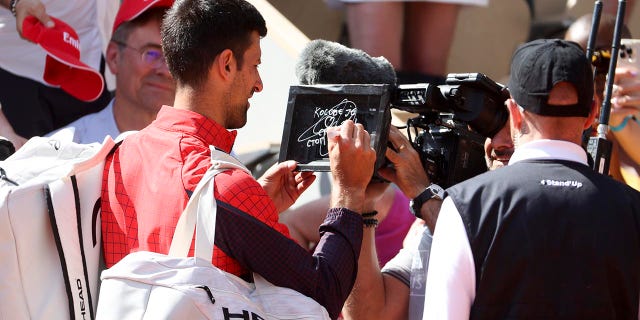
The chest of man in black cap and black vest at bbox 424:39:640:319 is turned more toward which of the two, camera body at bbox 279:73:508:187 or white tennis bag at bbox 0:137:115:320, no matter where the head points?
the camera body

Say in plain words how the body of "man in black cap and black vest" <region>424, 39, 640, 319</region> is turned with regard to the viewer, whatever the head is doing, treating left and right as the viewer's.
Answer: facing away from the viewer

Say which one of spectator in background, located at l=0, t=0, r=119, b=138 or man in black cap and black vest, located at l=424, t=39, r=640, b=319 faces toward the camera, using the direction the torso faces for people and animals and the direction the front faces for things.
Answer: the spectator in background

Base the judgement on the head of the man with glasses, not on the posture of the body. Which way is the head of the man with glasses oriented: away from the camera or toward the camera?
toward the camera

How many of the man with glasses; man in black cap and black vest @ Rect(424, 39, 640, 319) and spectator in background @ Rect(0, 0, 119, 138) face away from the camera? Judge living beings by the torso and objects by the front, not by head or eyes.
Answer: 1

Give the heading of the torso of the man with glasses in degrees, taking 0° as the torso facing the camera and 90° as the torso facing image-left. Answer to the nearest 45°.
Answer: approximately 315°

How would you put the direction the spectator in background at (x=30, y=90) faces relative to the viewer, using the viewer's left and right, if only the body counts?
facing the viewer

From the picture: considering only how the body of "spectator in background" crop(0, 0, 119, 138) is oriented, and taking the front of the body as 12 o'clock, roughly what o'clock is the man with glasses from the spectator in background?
The man with glasses is roughly at 10 o'clock from the spectator in background.

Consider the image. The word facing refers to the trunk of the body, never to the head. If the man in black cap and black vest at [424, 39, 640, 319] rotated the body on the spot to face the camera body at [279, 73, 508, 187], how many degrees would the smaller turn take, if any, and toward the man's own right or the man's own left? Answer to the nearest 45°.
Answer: approximately 45° to the man's own left

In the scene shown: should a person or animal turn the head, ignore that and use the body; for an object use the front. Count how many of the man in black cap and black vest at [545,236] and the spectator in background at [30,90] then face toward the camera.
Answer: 1

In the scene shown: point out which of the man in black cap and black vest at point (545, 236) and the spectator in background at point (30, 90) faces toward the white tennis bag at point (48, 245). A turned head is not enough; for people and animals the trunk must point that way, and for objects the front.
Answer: the spectator in background
